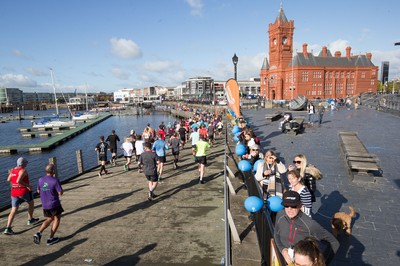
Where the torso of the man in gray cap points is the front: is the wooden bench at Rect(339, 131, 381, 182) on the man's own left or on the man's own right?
on the man's own right

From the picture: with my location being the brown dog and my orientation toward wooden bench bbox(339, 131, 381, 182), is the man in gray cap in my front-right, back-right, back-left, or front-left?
back-left

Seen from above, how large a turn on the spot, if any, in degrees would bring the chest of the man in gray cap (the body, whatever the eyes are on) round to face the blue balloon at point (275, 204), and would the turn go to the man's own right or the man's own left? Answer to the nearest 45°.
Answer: approximately 90° to the man's own right

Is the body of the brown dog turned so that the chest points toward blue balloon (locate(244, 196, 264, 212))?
yes

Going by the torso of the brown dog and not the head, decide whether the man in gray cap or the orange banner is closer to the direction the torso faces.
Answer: the man in gray cap

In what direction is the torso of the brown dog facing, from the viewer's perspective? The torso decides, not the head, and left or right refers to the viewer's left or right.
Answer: facing the viewer and to the left of the viewer

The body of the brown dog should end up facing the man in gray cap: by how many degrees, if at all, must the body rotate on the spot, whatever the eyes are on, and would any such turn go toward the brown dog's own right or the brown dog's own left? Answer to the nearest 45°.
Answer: approximately 45° to the brown dog's own right

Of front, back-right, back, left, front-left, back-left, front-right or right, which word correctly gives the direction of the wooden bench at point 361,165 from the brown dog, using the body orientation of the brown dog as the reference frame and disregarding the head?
back-right

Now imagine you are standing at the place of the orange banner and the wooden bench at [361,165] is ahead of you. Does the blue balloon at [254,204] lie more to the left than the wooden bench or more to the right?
right

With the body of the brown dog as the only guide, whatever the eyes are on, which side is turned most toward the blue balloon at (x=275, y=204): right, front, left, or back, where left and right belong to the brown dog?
front

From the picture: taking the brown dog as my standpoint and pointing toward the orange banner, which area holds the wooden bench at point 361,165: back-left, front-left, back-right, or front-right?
front-right
